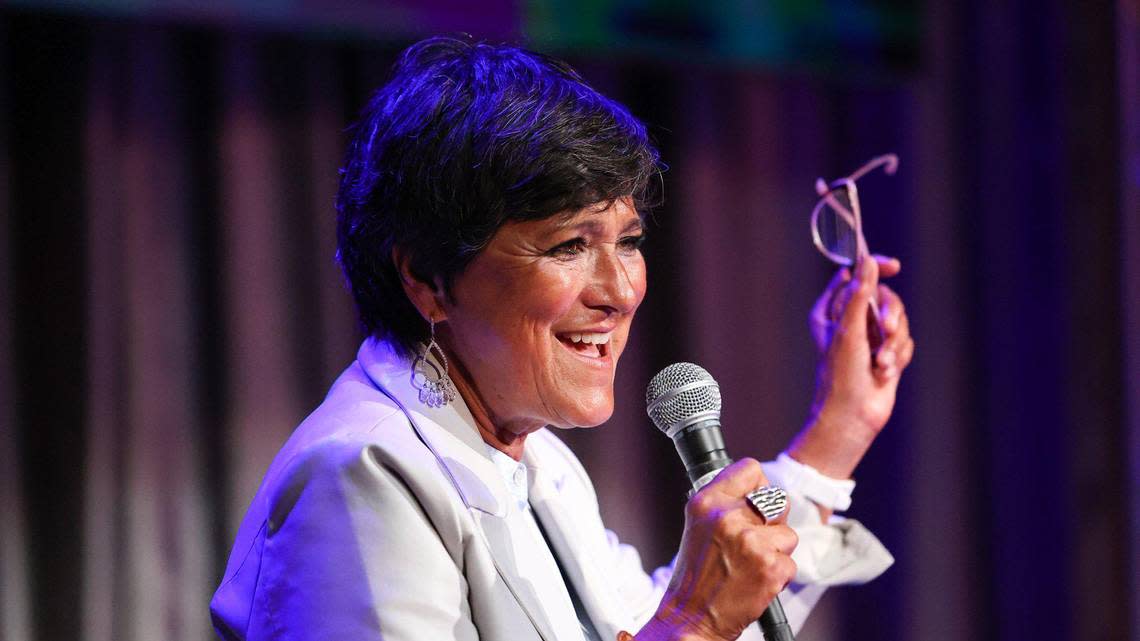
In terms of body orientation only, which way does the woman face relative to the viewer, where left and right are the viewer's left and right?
facing the viewer and to the right of the viewer

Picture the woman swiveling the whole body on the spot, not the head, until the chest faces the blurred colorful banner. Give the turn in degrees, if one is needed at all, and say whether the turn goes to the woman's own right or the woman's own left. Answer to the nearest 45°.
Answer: approximately 135° to the woman's own left
